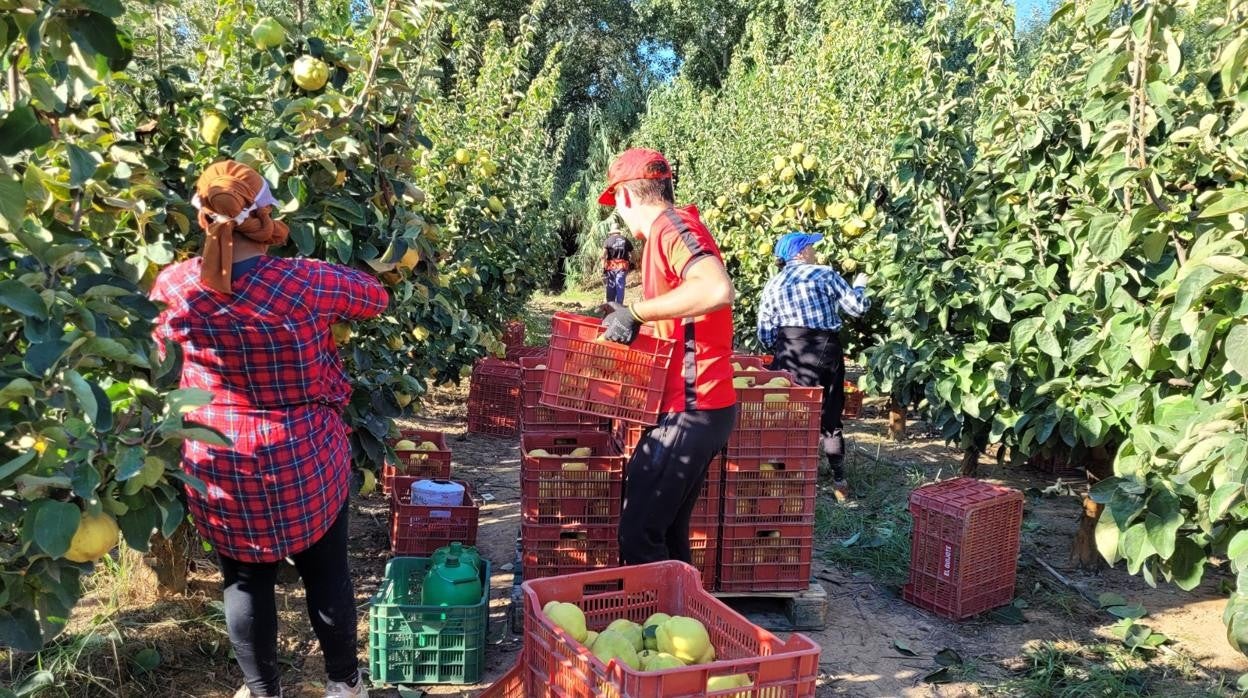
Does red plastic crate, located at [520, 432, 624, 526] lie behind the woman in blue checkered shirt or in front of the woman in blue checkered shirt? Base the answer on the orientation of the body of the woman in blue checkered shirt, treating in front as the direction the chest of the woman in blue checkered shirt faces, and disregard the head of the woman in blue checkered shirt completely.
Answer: behind

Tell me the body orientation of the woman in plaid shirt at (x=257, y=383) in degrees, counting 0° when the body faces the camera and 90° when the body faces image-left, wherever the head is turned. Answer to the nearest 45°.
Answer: approximately 180°

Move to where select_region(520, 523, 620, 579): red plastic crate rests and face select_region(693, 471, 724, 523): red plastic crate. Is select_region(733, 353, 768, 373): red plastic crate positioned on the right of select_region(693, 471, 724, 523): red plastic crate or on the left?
left

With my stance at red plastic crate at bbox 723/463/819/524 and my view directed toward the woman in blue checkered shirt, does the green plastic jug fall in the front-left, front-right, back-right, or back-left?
back-left

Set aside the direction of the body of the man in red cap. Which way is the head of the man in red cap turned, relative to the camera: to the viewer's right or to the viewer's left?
to the viewer's left

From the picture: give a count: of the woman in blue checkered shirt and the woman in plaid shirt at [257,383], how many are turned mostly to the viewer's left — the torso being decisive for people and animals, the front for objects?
0

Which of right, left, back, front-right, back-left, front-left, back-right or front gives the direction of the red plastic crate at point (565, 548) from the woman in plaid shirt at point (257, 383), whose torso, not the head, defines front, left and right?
front-right

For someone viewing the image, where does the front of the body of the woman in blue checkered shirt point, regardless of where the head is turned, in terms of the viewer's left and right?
facing away from the viewer and to the right of the viewer

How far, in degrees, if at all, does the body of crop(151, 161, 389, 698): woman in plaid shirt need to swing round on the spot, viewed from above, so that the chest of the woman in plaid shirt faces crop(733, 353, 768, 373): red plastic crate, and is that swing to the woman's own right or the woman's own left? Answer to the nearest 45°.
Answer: approximately 45° to the woman's own right

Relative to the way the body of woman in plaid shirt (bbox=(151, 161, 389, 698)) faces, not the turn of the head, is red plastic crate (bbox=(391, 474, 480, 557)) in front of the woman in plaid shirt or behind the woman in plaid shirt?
in front

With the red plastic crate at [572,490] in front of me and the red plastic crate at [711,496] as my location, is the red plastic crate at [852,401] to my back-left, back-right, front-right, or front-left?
back-right

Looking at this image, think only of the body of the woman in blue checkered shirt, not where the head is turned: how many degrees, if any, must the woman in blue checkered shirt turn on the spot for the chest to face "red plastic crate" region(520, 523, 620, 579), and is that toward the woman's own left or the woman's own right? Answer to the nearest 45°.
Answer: approximately 180°
